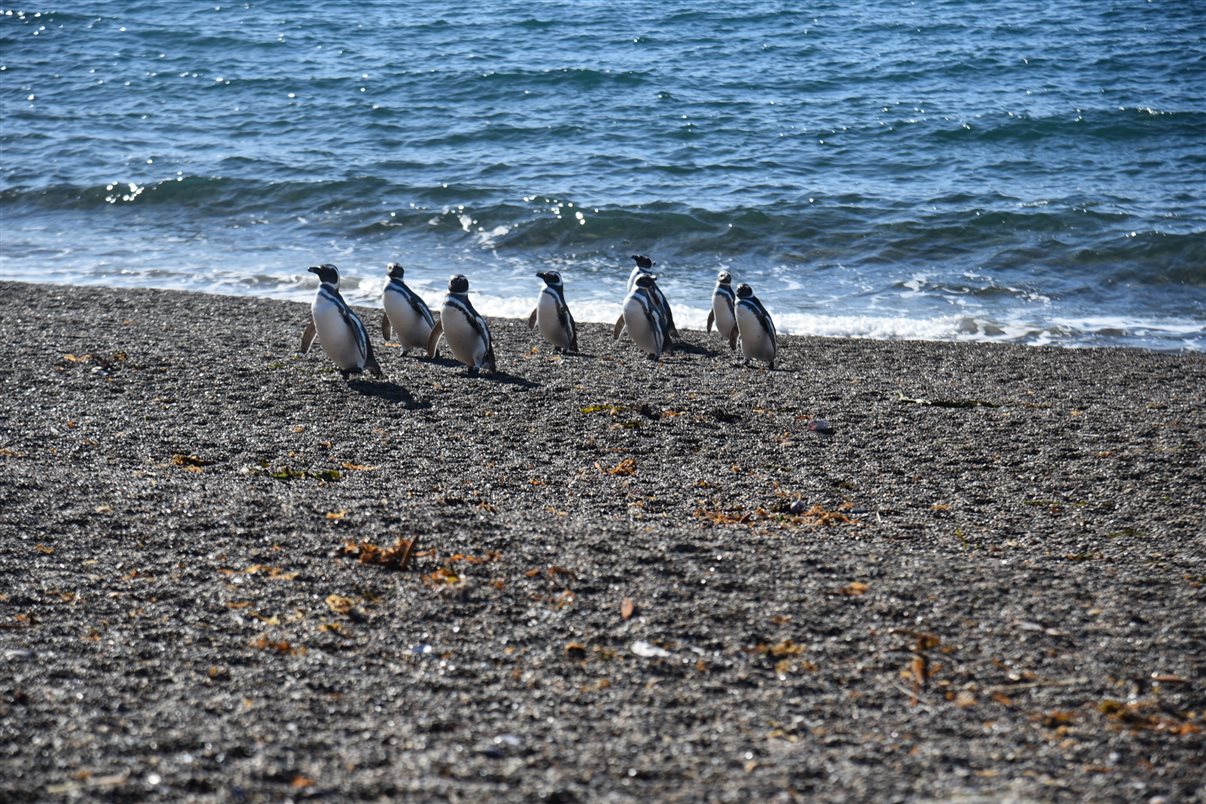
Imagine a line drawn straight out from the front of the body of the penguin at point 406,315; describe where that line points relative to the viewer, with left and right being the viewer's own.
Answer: facing the viewer and to the left of the viewer

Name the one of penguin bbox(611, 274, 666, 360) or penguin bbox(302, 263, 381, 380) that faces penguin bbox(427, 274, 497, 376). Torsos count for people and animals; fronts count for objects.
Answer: penguin bbox(611, 274, 666, 360)

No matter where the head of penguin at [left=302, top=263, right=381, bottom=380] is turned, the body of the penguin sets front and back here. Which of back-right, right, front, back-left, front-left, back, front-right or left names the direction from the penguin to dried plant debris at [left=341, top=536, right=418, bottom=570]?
front-left

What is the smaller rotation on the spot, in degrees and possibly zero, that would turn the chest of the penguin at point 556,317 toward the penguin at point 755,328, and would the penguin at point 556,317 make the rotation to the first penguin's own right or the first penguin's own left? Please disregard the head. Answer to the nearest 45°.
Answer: approximately 135° to the first penguin's own left

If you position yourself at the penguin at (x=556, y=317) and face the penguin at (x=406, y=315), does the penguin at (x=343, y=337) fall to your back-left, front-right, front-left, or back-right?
front-left

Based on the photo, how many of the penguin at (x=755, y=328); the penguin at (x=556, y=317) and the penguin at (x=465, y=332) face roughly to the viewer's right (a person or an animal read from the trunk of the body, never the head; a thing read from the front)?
0

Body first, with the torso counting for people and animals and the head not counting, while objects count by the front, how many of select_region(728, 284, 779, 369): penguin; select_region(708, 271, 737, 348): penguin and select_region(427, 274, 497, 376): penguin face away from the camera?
0

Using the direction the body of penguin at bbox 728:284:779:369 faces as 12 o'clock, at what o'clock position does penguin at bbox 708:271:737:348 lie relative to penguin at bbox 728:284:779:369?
penguin at bbox 708:271:737:348 is roughly at 4 o'clock from penguin at bbox 728:284:779:369.

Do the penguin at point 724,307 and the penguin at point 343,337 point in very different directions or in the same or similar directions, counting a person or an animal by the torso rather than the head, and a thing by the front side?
same or similar directions
